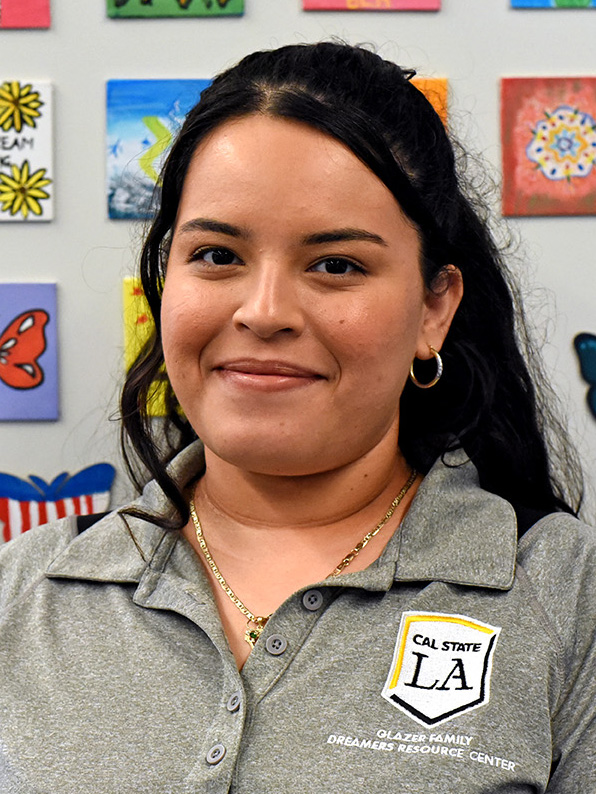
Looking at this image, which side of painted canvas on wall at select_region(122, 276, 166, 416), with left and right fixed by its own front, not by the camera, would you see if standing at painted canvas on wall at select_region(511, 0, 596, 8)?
left

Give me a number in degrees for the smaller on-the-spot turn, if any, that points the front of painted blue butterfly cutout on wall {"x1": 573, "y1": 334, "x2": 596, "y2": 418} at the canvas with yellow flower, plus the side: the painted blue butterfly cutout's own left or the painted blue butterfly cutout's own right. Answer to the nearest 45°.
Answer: approximately 90° to the painted blue butterfly cutout's own right

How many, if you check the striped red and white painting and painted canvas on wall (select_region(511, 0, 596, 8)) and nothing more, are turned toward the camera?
2

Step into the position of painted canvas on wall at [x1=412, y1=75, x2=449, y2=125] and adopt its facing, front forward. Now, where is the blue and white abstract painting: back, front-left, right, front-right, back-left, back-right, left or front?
right

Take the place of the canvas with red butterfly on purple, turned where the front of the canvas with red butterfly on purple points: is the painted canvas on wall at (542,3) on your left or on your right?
on your left

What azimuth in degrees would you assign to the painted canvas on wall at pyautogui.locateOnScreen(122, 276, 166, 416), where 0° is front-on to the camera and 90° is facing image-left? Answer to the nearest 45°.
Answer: approximately 0°
